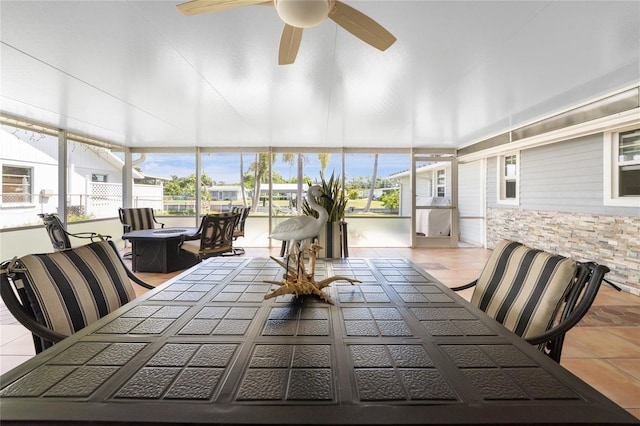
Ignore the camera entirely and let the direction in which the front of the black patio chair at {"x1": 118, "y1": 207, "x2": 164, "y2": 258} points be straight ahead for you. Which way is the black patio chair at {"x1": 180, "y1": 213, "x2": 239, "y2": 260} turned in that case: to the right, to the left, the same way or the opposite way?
the opposite way

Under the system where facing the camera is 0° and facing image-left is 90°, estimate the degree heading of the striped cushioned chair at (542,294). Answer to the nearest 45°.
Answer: approximately 45°

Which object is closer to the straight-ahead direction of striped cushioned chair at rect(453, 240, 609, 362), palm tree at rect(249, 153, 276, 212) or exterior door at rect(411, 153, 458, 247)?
the palm tree

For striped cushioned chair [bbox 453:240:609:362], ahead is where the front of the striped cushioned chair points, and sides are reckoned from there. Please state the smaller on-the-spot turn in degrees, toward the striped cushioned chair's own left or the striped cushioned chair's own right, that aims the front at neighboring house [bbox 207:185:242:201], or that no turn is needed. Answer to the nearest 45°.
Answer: approximately 90° to the striped cushioned chair's own right

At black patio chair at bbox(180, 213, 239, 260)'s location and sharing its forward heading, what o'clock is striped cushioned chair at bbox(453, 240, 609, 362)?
The striped cushioned chair is roughly at 7 o'clock from the black patio chair.

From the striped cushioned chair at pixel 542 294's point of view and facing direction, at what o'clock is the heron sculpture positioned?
The heron sculpture is roughly at 1 o'clock from the striped cushioned chair.

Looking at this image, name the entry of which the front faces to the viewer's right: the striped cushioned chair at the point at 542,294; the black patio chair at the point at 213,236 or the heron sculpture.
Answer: the heron sculpture

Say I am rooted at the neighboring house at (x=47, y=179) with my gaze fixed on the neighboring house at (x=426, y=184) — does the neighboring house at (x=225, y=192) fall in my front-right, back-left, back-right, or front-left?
front-left

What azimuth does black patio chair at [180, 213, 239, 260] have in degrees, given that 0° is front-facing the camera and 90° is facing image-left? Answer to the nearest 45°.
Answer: approximately 135°

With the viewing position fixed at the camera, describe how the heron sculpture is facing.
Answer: facing to the right of the viewer

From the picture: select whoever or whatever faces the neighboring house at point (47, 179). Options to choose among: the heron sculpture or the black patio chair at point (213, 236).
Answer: the black patio chair

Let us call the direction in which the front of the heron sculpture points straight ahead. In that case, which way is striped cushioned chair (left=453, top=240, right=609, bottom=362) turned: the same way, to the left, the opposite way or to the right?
the opposite way

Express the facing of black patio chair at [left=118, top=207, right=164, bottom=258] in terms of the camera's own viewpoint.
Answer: facing the viewer and to the right of the viewer

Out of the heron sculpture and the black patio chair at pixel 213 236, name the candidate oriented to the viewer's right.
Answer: the heron sculpture

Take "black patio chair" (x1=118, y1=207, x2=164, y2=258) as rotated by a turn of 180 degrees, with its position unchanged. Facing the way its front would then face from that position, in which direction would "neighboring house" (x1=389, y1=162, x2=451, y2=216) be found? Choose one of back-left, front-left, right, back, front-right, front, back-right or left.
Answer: back-right
